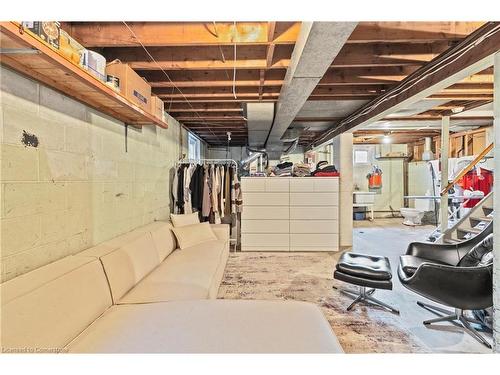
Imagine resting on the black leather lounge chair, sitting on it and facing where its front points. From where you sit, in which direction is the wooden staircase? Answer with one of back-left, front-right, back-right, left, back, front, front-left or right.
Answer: right

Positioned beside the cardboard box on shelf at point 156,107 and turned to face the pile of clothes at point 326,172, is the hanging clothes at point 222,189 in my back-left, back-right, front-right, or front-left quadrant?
front-left

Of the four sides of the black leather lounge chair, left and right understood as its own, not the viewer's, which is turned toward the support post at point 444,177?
right

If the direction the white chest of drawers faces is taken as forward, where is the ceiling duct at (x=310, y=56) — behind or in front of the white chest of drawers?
in front

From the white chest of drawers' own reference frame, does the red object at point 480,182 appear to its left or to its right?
on its left

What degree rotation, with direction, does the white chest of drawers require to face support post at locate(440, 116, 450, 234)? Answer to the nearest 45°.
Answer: approximately 90° to its left

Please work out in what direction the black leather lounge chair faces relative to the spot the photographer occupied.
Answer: facing to the left of the viewer

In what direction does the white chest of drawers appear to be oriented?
toward the camera

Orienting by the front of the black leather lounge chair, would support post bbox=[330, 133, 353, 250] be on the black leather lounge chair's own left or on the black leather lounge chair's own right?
on the black leather lounge chair's own right

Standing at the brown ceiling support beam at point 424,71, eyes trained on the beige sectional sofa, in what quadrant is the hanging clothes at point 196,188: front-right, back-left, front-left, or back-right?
front-right

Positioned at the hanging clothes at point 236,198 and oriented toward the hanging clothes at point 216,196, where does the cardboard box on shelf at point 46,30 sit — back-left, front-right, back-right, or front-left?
front-left

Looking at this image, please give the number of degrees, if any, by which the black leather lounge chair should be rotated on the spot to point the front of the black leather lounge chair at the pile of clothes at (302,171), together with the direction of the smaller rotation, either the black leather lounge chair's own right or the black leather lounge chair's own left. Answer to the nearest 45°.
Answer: approximately 45° to the black leather lounge chair's own right

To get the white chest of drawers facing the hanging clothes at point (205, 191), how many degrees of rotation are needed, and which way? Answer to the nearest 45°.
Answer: approximately 90° to its right
